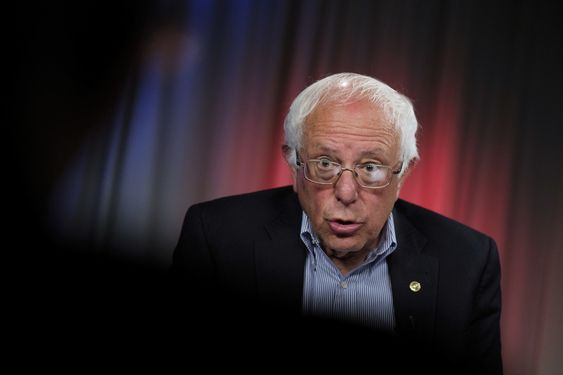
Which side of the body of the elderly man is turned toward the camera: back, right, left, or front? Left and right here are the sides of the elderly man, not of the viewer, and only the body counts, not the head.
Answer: front

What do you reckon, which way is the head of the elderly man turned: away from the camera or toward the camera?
toward the camera
